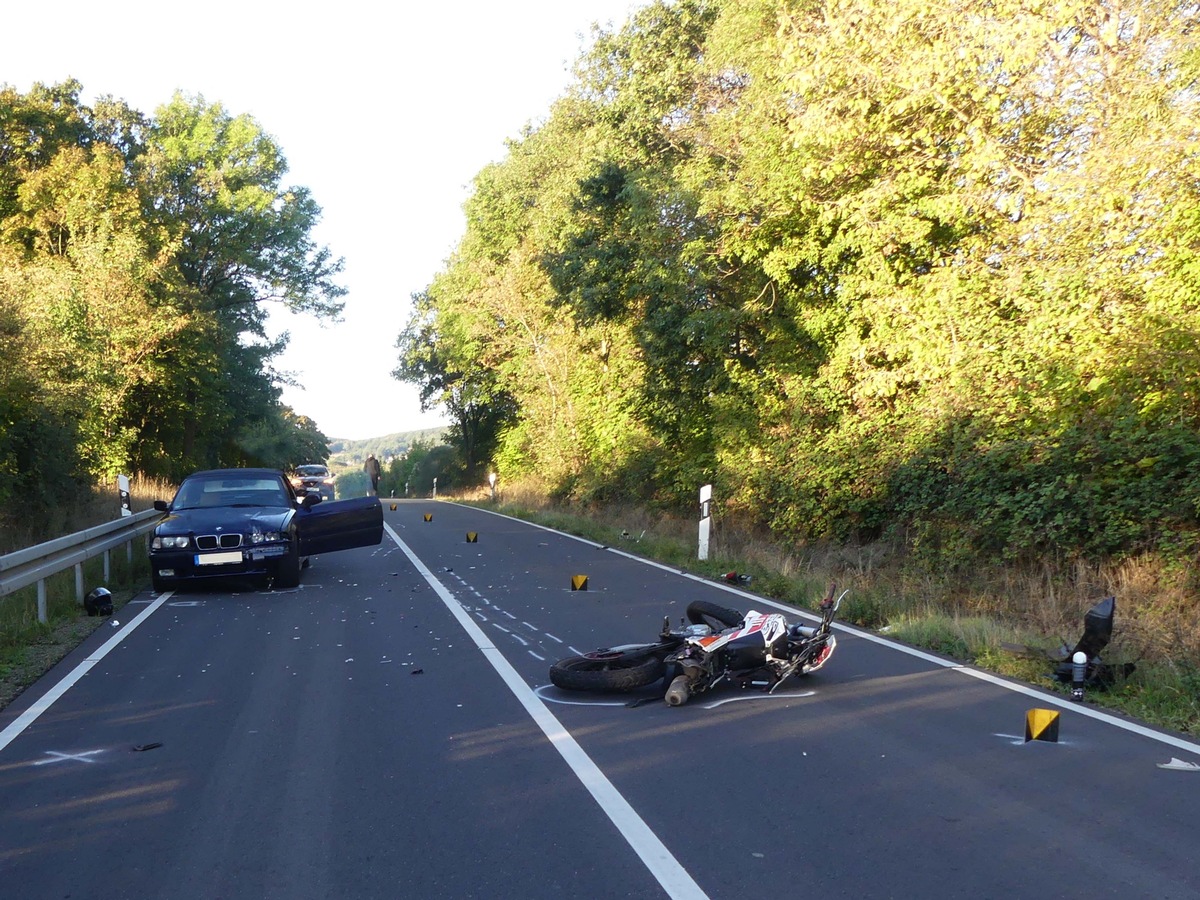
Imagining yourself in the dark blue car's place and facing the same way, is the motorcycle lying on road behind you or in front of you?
in front

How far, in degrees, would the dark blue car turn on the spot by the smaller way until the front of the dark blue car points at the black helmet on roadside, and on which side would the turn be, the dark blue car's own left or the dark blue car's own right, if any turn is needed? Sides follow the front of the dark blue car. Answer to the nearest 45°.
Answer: approximately 45° to the dark blue car's own right

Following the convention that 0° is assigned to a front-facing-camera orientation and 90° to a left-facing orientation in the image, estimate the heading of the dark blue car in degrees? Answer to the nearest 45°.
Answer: approximately 0°
